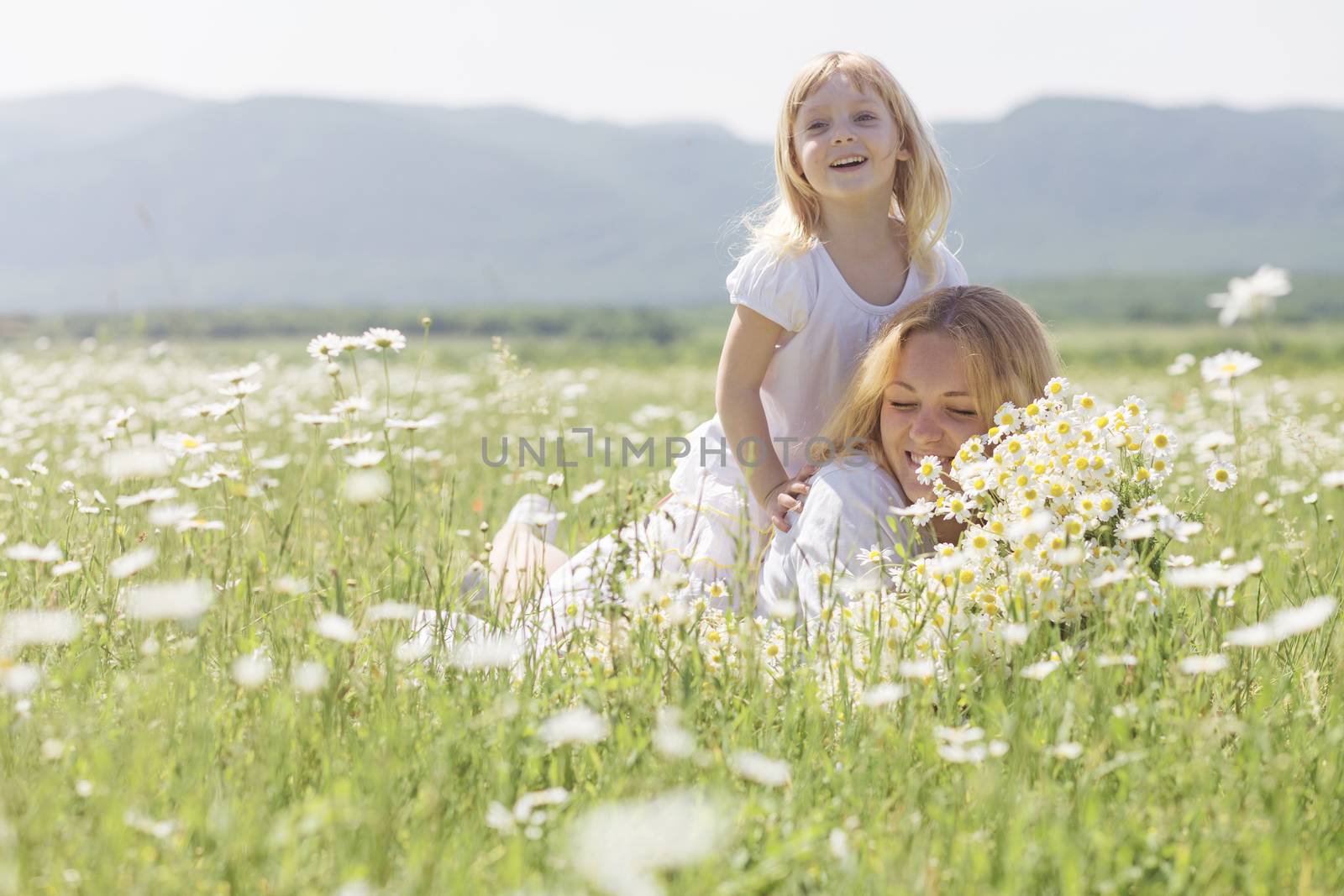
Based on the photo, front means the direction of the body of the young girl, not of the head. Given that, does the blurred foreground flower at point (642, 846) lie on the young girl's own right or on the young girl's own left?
on the young girl's own right

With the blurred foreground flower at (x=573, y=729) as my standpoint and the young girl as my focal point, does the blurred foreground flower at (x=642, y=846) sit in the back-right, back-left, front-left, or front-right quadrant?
back-right

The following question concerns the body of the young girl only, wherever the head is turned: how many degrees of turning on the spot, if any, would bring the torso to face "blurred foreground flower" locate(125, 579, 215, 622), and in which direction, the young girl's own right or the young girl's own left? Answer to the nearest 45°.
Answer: approximately 90° to the young girl's own right

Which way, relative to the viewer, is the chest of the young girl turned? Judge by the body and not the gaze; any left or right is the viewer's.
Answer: facing the viewer and to the right of the viewer

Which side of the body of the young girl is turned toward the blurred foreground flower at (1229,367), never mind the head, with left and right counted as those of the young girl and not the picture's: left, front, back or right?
front

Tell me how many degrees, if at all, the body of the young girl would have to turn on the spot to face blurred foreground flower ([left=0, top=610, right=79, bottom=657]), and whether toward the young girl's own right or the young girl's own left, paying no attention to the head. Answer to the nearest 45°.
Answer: approximately 90° to the young girl's own right

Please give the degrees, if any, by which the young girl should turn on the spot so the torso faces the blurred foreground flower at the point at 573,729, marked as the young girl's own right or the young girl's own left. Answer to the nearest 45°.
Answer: approximately 45° to the young girl's own right

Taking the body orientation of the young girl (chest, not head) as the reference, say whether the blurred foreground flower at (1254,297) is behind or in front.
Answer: in front

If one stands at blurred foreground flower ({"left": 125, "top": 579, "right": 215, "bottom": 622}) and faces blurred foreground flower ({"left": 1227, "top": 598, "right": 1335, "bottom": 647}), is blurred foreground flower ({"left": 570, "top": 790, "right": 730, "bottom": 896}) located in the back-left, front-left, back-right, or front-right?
front-right
